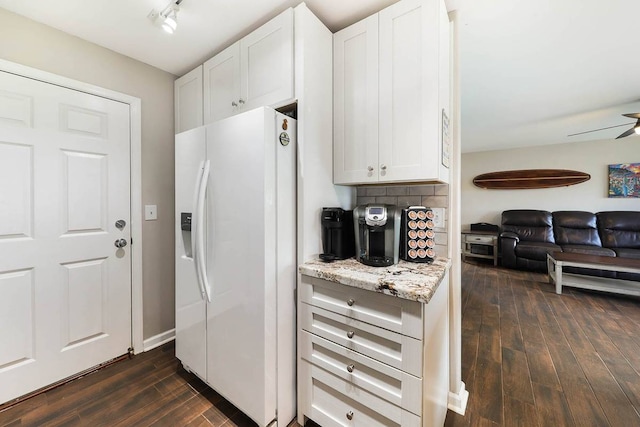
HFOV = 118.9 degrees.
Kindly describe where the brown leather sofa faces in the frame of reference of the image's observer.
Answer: facing the viewer

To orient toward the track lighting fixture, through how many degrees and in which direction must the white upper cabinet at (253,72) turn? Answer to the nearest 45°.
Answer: approximately 45° to its right

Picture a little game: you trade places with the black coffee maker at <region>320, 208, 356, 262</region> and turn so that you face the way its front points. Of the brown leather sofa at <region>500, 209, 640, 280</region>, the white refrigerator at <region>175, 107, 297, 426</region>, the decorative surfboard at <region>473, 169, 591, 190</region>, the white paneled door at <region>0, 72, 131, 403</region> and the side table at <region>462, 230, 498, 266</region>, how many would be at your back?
3

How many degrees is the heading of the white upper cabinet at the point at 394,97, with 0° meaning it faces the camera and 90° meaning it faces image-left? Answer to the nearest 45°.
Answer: approximately 45°

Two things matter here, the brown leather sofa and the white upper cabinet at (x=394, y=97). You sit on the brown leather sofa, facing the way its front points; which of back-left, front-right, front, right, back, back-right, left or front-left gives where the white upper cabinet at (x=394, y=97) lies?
front

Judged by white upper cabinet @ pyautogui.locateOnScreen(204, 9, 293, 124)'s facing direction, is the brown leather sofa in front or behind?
behind

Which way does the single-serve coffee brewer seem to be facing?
toward the camera

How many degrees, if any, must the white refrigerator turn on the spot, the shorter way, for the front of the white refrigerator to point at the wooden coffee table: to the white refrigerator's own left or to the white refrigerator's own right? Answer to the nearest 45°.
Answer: approximately 135° to the white refrigerator's own left

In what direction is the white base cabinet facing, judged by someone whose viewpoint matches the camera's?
facing the viewer and to the left of the viewer

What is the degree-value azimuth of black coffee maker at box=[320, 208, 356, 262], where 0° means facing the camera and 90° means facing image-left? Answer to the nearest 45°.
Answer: approximately 45°

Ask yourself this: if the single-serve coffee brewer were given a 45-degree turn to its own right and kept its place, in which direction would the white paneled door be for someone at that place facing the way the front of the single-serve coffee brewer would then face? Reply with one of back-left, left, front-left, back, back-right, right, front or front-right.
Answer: front-right
